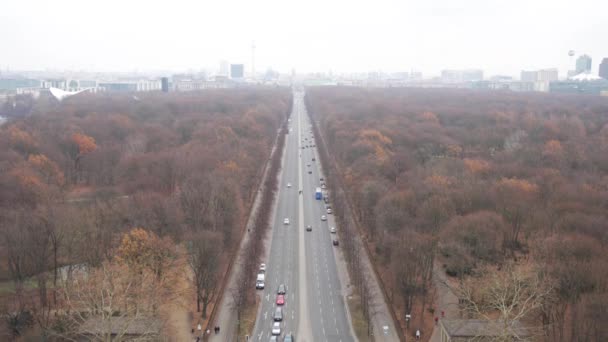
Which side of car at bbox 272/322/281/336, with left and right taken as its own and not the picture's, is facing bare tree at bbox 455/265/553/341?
left

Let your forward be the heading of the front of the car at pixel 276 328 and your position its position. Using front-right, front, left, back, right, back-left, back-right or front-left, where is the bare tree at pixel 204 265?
back-right

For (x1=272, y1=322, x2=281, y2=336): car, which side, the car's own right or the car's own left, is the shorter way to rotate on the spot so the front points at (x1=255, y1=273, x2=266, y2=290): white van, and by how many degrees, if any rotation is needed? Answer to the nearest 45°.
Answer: approximately 180°

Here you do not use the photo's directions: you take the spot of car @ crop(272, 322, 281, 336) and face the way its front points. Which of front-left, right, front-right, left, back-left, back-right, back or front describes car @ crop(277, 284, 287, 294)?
back

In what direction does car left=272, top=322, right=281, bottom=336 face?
toward the camera
